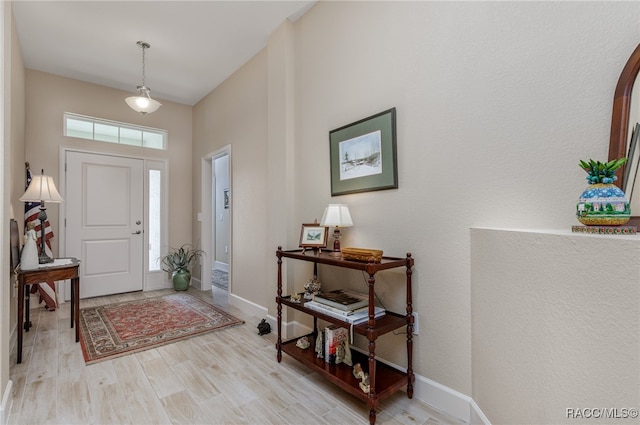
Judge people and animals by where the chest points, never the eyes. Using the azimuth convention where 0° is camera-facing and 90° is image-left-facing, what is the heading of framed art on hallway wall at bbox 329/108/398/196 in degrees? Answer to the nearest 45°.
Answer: approximately 45°
